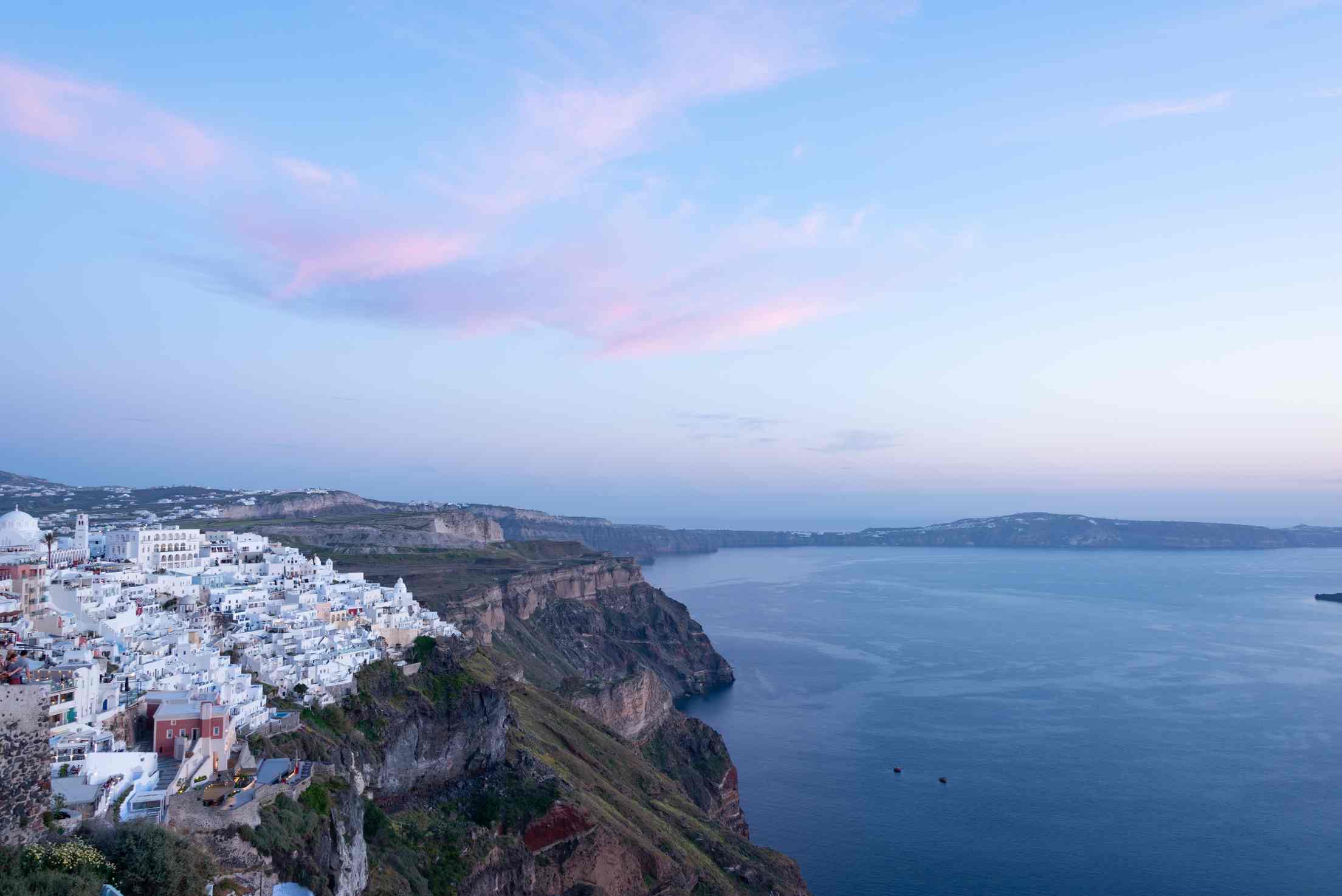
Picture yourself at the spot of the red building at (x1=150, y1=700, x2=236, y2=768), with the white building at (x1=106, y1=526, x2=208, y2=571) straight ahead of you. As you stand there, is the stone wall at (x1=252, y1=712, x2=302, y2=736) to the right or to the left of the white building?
right

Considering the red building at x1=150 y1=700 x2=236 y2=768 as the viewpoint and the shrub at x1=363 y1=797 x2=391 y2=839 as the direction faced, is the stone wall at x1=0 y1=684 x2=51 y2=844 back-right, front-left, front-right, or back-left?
back-right

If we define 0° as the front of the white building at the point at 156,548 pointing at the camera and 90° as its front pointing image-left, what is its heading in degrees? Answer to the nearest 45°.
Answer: approximately 315°
